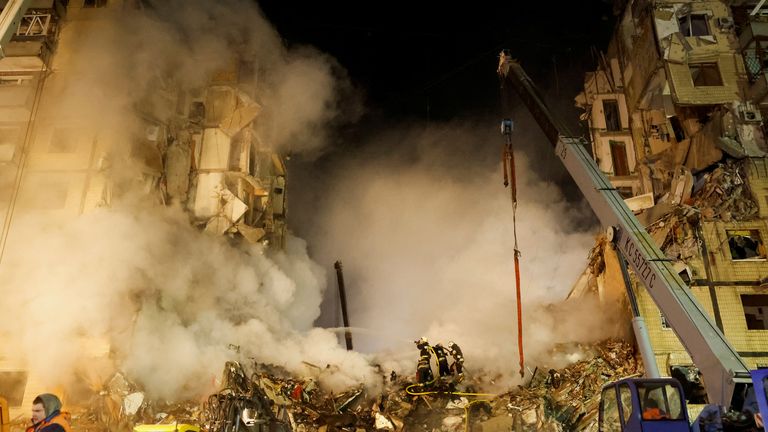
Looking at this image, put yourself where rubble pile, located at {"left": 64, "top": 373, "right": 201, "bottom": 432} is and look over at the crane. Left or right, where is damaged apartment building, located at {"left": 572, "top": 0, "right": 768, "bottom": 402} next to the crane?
left

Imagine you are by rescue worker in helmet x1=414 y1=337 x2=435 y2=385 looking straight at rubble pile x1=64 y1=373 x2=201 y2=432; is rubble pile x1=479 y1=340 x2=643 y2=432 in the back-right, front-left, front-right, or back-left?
back-left

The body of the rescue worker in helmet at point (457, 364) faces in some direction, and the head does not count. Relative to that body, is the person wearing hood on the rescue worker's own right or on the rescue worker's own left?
on the rescue worker's own left

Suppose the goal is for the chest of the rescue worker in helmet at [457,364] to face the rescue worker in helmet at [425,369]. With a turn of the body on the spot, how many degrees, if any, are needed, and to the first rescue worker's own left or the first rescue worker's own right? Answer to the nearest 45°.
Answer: approximately 45° to the first rescue worker's own left

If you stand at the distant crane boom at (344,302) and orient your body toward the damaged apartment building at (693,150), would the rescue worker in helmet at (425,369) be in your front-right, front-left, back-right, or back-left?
front-right

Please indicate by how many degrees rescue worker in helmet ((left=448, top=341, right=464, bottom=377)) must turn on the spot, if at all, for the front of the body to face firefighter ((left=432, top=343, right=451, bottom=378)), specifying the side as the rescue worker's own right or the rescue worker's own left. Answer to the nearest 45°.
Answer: approximately 45° to the rescue worker's own left
